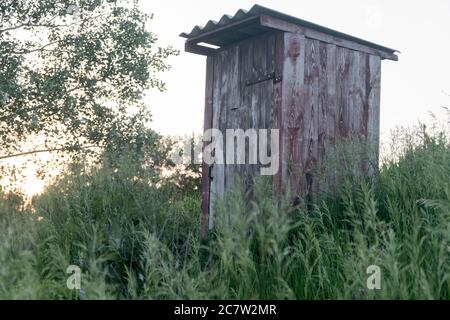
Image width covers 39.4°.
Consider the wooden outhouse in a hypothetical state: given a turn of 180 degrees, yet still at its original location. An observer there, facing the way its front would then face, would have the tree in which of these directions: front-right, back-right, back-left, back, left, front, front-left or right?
left

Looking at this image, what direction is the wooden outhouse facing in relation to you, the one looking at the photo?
facing the viewer and to the left of the viewer
